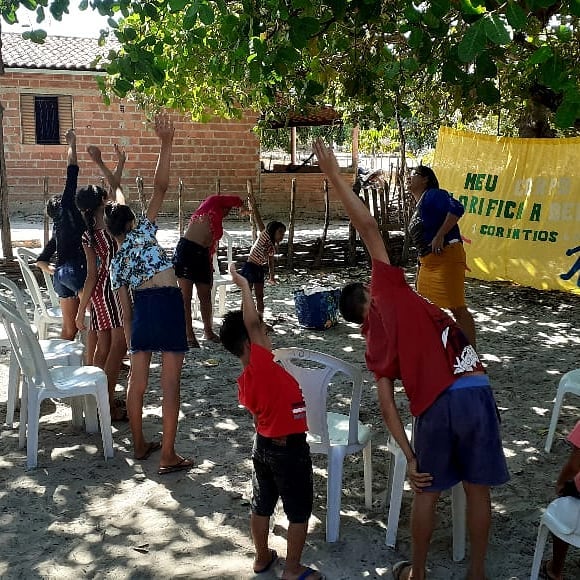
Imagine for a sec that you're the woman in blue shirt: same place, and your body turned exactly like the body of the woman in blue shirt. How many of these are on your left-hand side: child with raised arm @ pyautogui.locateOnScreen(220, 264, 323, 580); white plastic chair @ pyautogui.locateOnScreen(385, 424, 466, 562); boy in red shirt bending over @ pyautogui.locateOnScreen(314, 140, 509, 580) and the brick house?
3

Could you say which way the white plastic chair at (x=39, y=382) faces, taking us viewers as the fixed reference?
facing to the right of the viewer

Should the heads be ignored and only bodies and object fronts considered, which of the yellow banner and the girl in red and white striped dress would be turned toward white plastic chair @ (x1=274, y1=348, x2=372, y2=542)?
the yellow banner

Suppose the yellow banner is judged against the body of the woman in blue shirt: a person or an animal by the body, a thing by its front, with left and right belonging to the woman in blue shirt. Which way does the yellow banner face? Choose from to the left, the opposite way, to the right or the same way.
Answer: to the left

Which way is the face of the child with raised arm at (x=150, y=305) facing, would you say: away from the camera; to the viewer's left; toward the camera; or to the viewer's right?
away from the camera

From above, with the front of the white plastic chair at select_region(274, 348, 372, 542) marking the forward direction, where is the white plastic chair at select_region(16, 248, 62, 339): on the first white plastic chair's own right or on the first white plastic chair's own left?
on the first white plastic chair's own left

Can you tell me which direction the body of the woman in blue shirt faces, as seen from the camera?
to the viewer's left

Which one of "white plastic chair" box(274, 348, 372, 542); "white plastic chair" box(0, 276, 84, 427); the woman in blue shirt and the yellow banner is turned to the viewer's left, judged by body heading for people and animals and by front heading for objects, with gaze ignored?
the woman in blue shirt

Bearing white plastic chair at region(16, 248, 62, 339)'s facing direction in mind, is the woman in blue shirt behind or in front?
in front
